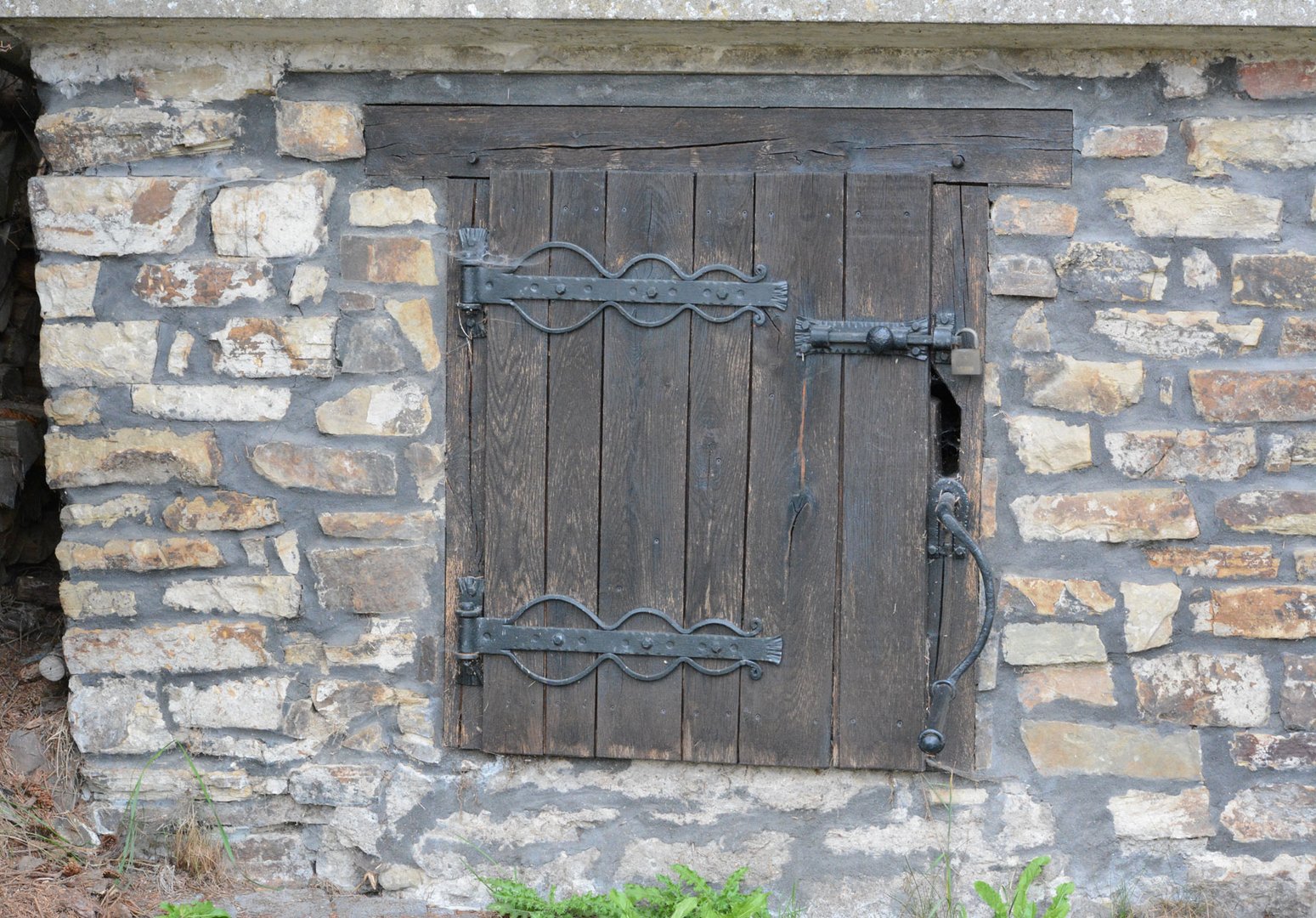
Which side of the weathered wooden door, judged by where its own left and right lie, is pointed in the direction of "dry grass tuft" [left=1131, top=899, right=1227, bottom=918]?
left

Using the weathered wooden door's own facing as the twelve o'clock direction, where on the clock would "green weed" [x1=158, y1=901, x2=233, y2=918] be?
The green weed is roughly at 3 o'clock from the weathered wooden door.

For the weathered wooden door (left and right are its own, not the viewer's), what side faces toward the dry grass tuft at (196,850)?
right

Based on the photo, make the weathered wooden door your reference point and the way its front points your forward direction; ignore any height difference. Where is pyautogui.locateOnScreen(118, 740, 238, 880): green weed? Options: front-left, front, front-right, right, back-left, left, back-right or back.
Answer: right

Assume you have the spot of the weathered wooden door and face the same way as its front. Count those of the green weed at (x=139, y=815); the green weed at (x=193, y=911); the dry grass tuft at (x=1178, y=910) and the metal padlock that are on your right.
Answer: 2

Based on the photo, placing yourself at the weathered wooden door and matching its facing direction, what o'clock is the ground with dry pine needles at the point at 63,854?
The ground with dry pine needles is roughly at 3 o'clock from the weathered wooden door.

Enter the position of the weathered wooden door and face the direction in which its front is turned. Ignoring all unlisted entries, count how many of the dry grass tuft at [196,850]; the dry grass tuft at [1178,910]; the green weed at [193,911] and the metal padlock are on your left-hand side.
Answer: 2

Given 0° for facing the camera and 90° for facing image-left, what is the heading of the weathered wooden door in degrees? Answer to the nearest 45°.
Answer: approximately 0°

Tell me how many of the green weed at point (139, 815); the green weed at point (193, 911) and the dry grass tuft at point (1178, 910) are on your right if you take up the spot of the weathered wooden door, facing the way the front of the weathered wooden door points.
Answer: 2

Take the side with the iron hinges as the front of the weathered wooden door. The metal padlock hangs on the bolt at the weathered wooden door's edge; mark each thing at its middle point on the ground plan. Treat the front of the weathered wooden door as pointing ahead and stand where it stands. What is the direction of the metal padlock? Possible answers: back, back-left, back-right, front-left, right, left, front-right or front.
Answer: left

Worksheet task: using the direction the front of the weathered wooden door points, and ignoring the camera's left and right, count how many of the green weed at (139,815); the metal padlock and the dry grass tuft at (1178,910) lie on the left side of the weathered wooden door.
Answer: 2
